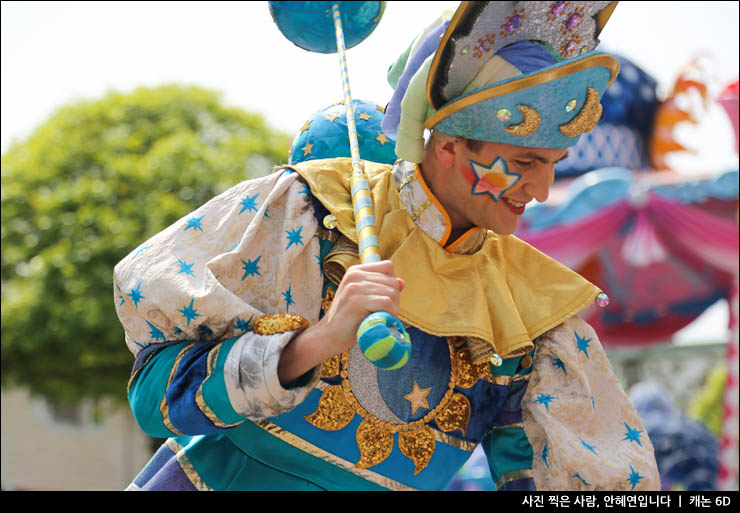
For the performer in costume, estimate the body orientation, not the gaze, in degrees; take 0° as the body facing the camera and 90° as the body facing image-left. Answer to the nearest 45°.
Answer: approximately 315°

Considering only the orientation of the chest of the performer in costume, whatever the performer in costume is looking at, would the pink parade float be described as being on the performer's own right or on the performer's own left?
on the performer's own left

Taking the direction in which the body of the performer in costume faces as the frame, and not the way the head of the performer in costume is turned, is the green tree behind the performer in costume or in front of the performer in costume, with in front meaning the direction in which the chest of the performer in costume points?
behind

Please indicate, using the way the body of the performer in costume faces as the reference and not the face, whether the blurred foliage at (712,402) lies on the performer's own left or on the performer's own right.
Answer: on the performer's own left
